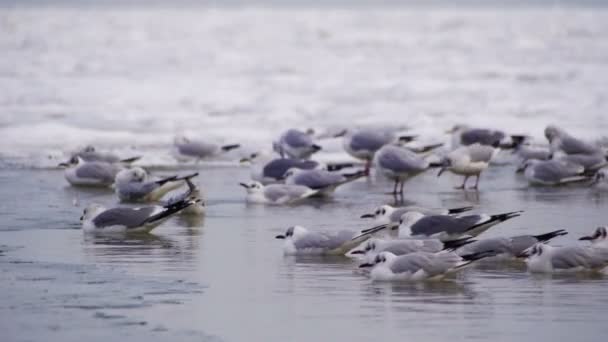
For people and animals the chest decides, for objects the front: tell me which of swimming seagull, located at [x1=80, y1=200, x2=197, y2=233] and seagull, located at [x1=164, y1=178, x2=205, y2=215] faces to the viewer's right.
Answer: the seagull

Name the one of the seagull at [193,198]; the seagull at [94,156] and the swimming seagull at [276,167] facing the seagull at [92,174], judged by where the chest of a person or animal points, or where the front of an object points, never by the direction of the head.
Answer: the swimming seagull

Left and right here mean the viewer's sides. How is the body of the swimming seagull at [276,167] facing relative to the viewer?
facing to the left of the viewer

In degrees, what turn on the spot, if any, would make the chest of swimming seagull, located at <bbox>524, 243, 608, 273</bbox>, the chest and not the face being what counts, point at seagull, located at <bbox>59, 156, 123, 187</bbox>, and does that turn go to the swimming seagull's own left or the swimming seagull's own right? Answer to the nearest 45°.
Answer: approximately 45° to the swimming seagull's own right

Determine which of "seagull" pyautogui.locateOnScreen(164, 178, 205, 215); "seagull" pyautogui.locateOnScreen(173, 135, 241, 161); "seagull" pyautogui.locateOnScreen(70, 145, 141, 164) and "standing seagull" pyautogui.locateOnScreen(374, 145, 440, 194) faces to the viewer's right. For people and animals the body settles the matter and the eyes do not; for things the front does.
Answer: "seagull" pyautogui.locateOnScreen(164, 178, 205, 215)

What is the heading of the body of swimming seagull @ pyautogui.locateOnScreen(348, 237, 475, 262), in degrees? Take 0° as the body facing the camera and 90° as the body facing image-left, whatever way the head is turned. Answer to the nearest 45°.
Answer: approximately 90°

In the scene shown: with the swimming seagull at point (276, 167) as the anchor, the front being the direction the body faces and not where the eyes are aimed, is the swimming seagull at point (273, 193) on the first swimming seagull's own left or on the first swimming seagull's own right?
on the first swimming seagull's own left

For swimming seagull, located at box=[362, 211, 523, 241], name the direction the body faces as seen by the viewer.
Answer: to the viewer's left

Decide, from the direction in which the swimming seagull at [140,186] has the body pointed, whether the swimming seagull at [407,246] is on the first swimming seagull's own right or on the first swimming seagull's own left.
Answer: on the first swimming seagull's own left

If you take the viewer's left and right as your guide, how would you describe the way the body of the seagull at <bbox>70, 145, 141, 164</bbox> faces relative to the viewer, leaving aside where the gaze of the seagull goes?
facing to the left of the viewer

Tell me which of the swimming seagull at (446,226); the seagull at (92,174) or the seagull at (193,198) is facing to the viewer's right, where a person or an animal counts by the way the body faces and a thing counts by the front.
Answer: the seagull at (193,198)

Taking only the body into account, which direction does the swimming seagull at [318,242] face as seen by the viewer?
to the viewer's left

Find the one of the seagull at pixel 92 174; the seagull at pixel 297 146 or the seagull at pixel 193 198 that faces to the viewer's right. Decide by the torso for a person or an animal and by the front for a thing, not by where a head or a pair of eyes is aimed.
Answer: the seagull at pixel 193 198

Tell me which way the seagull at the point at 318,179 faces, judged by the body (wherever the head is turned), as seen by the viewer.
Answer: to the viewer's left

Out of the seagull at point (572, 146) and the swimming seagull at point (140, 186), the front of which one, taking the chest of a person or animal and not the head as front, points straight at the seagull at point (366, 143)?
the seagull at point (572, 146)

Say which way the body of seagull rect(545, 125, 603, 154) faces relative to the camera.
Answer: to the viewer's left

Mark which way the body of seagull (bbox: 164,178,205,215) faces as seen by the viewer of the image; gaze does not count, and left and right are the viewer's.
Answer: facing to the right of the viewer

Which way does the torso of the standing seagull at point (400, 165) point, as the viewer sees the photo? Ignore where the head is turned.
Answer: to the viewer's left

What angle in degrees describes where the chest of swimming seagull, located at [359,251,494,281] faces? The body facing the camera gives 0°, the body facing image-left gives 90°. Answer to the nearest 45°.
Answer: approximately 90°
